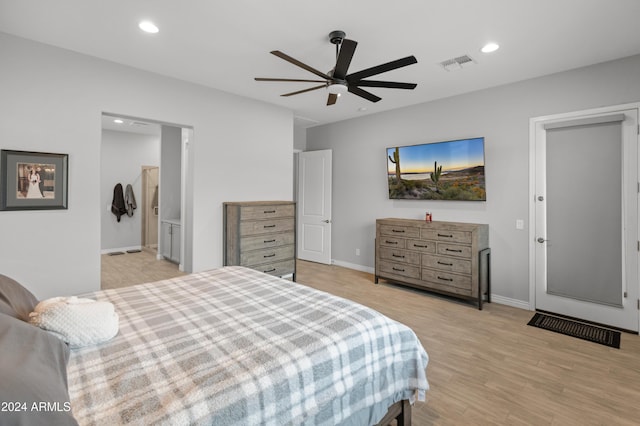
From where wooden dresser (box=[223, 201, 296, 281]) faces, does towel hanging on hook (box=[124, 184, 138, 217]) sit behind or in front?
behind

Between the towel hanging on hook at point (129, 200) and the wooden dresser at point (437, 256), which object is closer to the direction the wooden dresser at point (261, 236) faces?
the wooden dresser

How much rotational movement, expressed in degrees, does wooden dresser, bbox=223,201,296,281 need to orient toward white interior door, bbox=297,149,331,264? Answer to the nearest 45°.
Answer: approximately 90° to its left

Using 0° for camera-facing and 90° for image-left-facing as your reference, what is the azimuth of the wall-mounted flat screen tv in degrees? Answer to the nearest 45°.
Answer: approximately 45°

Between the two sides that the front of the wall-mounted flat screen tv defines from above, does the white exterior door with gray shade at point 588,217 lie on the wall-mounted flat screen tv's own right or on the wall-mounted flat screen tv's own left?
on the wall-mounted flat screen tv's own left

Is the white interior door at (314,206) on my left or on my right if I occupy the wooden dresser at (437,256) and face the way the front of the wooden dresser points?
on my right

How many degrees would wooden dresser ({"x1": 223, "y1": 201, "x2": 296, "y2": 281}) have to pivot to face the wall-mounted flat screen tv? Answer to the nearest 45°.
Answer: approximately 45° to its left

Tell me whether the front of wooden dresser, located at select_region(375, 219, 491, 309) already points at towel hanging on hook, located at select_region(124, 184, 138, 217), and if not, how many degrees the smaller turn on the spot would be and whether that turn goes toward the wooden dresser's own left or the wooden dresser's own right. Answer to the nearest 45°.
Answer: approximately 45° to the wooden dresser's own right

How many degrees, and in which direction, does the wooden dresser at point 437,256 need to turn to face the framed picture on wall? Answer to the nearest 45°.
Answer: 0° — it already faces it

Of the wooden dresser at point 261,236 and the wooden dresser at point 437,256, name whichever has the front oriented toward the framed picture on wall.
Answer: the wooden dresser at point 437,256
